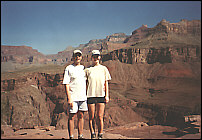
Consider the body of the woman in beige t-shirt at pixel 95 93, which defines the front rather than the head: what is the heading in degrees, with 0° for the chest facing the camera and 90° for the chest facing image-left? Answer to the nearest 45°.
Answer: approximately 0°
